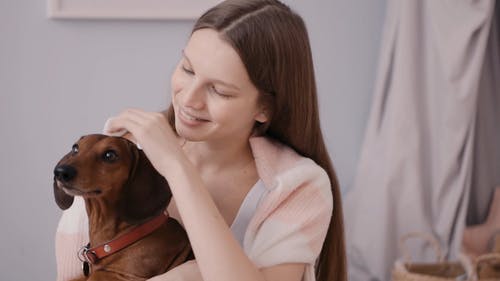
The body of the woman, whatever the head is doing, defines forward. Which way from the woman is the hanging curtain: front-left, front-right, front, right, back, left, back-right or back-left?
back

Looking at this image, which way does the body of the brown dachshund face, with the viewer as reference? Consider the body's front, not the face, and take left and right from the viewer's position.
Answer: facing the viewer and to the left of the viewer

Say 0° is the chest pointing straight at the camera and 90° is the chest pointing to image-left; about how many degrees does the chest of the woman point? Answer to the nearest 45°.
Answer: approximately 45°

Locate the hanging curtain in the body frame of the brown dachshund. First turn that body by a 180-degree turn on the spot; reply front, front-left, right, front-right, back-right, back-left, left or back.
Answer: front

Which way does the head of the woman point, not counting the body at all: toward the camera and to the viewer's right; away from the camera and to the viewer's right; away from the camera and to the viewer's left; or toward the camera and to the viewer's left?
toward the camera and to the viewer's left

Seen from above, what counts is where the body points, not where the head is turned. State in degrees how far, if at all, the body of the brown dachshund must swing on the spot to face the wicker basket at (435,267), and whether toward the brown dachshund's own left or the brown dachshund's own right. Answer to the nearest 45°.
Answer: approximately 180°
